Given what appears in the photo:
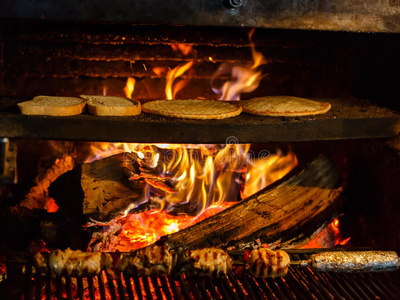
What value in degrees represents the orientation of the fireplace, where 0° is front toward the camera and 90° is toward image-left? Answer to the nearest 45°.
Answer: approximately 0°
